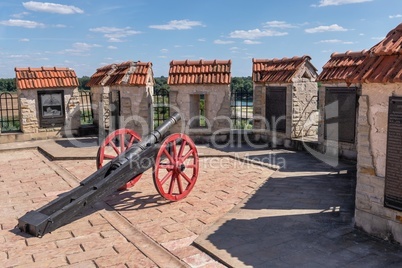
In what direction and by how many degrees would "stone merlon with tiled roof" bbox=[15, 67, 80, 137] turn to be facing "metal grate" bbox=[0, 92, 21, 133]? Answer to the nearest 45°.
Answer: approximately 135° to its right

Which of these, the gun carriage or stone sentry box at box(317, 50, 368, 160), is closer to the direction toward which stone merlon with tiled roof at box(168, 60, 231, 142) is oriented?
the gun carriage

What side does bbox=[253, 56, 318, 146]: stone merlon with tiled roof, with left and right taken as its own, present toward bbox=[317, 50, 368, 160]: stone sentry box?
left

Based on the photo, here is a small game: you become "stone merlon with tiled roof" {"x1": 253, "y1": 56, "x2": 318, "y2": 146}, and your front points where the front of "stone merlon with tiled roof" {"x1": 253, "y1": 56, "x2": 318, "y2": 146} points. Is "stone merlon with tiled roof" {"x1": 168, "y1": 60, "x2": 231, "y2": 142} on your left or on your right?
on your right

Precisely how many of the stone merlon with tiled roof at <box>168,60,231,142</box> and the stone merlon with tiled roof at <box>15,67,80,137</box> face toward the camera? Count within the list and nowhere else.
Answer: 2

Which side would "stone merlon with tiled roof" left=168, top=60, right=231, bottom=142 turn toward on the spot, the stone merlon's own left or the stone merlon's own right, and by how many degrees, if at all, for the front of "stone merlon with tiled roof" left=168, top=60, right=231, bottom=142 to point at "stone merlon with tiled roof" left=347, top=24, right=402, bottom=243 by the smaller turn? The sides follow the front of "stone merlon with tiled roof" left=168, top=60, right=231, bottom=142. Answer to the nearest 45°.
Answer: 0° — it already faces it

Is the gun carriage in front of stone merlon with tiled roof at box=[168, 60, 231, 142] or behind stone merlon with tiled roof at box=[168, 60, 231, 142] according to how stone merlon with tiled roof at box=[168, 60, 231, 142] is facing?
in front

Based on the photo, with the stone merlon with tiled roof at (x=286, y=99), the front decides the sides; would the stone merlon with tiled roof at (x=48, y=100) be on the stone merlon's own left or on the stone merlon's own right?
on the stone merlon's own right

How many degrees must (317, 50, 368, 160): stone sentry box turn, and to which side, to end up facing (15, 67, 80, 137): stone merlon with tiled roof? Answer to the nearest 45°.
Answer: approximately 45° to its right

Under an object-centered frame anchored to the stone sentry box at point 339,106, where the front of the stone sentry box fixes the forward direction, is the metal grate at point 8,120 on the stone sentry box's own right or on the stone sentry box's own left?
on the stone sentry box's own right

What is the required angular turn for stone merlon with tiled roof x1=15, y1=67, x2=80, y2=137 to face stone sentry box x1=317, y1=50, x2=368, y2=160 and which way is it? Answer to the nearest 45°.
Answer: approximately 45° to its left
